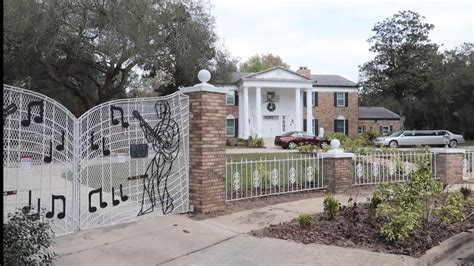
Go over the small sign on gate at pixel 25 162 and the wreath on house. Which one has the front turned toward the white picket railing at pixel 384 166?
the wreath on house

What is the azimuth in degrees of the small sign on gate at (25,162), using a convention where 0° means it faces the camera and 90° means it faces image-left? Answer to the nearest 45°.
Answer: approximately 0°

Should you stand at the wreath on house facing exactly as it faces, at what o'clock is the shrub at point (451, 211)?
The shrub is roughly at 12 o'clock from the wreath on house.

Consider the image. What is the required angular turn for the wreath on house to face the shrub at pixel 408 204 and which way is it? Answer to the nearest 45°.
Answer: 0° — it already faces it

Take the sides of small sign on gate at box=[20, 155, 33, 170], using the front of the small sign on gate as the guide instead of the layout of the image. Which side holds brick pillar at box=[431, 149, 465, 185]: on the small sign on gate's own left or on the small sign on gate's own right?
on the small sign on gate's own left

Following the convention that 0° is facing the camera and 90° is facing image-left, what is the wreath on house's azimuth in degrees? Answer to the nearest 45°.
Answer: approximately 0°

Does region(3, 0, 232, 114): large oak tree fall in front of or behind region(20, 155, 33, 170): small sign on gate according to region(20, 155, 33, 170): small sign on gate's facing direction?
behind

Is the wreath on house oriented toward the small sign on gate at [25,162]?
yes

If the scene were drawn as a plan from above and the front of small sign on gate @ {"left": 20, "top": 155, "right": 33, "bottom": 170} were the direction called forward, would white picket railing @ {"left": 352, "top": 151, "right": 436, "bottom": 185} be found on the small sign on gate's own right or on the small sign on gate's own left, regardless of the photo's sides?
on the small sign on gate's own left

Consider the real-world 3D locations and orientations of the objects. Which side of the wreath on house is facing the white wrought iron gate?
front

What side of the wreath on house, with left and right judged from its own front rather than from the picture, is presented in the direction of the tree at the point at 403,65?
left

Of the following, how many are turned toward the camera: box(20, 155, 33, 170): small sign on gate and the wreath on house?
2

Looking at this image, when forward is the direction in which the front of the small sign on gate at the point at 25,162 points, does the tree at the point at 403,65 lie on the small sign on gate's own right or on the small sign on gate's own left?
on the small sign on gate's own left

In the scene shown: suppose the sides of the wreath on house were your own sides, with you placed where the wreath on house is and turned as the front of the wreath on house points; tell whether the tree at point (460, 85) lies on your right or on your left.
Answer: on your left

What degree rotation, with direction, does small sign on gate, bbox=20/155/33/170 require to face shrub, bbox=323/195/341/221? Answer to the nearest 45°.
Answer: approximately 90° to its left
